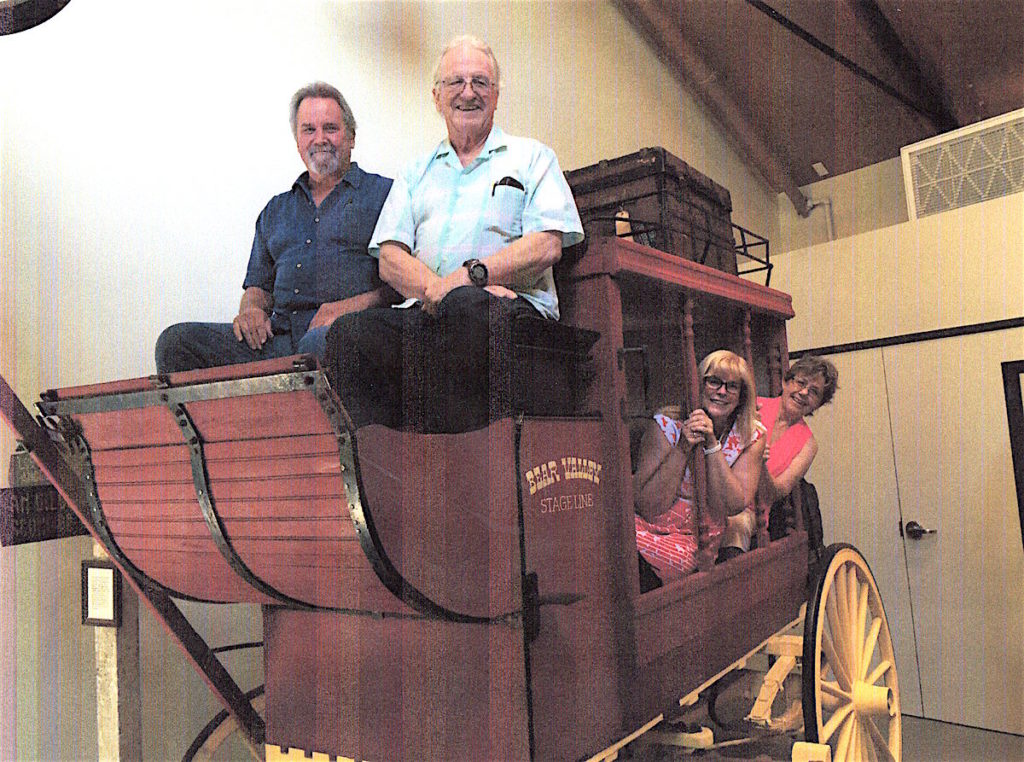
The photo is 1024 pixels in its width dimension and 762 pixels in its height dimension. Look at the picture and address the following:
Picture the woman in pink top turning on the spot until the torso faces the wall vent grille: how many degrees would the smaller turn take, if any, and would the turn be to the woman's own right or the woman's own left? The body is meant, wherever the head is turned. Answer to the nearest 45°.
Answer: approximately 180°

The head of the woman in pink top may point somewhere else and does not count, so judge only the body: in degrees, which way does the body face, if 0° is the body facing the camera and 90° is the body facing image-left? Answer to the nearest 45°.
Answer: approximately 45°

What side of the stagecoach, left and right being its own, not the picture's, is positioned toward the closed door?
back

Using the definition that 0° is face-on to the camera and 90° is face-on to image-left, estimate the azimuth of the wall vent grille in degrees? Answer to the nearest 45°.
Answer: approximately 45°

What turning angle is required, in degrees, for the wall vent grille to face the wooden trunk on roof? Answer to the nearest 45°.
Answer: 0° — it already faces it

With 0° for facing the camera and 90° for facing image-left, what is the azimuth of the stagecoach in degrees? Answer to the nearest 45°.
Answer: approximately 45°
